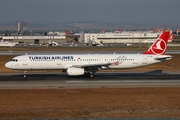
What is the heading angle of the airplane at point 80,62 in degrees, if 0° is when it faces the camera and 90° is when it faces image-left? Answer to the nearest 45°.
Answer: approximately 90°
